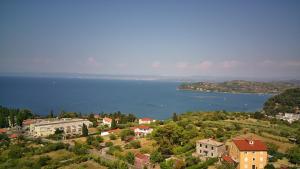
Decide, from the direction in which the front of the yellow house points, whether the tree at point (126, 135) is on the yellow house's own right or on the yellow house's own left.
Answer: on the yellow house's own right

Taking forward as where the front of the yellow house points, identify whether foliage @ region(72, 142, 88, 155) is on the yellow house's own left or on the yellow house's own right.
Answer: on the yellow house's own right

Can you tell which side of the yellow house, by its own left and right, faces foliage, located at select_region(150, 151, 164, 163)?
right

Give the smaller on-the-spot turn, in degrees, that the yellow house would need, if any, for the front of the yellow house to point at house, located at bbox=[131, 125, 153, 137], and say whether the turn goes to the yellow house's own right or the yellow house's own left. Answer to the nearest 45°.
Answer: approximately 135° to the yellow house's own right

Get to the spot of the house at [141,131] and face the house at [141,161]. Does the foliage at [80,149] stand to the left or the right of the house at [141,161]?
right

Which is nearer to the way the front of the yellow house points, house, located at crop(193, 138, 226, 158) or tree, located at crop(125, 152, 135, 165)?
the tree

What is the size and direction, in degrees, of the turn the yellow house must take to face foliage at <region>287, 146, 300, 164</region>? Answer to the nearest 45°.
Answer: approximately 135° to its left

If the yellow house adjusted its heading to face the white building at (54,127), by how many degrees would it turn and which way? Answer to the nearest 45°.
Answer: approximately 90° to its right

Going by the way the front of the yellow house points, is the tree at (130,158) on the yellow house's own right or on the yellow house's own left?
on the yellow house's own right

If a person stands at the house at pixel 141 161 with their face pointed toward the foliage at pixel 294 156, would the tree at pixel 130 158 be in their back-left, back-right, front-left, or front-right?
back-left

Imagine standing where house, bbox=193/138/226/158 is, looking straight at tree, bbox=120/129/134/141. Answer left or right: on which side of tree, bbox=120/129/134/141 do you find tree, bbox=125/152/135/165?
left

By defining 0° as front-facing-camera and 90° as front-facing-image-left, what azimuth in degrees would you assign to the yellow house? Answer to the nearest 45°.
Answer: approximately 0°

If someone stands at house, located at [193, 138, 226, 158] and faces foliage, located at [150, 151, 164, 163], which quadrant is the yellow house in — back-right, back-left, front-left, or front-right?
back-left

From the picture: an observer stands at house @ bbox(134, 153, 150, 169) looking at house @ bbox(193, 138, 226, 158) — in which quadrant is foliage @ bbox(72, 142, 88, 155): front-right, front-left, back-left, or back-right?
back-left
